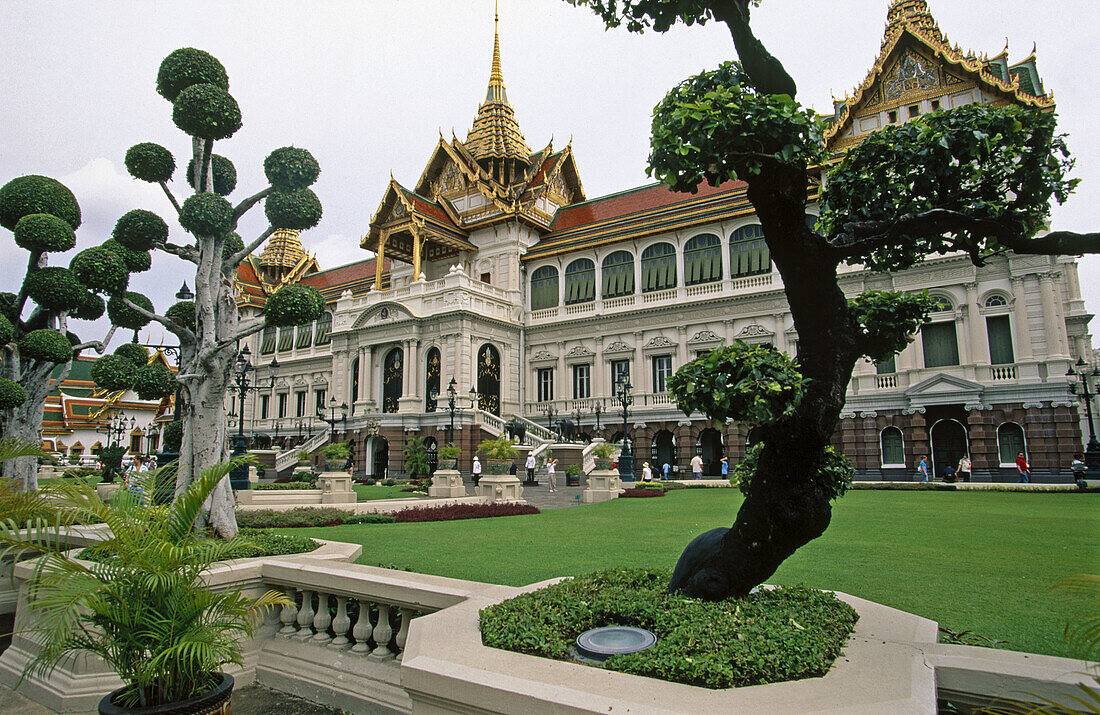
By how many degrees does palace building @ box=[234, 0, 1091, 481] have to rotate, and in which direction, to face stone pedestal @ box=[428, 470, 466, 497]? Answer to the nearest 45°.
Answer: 0° — it already faces it

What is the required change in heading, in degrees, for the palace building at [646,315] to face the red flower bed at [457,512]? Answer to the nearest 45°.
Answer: approximately 45° to its left

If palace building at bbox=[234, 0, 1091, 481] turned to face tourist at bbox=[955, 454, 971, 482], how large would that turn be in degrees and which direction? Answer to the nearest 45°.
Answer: approximately 90° to its left

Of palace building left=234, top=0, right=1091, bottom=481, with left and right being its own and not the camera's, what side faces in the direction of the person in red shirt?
left

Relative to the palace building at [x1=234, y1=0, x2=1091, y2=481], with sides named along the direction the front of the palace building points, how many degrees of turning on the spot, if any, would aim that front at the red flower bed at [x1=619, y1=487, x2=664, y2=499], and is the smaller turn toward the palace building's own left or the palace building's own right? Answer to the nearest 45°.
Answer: approximately 45° to the palace building's own left

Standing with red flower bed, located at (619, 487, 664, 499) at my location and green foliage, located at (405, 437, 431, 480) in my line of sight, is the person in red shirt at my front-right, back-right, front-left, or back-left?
back-right

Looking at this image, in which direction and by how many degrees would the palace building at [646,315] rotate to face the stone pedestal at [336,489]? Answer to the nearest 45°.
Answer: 0° — it already faces it

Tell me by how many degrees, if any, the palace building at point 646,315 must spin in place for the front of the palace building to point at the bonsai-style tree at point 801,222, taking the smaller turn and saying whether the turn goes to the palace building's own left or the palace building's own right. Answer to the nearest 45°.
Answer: approximately 45° to the palace building's own left

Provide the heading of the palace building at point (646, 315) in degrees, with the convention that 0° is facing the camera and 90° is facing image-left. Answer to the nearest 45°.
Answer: approximately 45°

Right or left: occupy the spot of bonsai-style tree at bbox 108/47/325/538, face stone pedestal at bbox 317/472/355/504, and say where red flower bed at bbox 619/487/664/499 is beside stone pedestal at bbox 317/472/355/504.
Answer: right
